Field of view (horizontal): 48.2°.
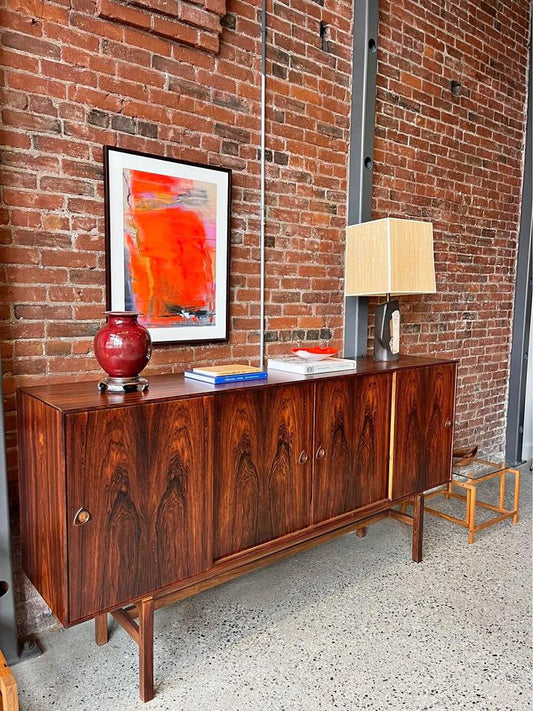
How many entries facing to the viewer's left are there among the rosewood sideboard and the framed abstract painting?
0

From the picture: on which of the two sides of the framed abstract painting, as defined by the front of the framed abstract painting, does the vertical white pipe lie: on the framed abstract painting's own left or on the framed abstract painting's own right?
on the framed abstract painting's own left

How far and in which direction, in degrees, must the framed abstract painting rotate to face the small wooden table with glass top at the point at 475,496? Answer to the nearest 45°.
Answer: approximately 45° to its left

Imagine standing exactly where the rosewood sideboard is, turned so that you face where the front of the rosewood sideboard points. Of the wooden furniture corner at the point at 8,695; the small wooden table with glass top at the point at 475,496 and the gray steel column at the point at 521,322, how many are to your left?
2

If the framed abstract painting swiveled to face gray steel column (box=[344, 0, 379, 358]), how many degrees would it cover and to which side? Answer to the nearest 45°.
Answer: approximately 90° to its left

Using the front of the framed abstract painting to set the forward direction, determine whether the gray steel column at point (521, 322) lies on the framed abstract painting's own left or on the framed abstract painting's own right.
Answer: on the framed abstract painting's own left
